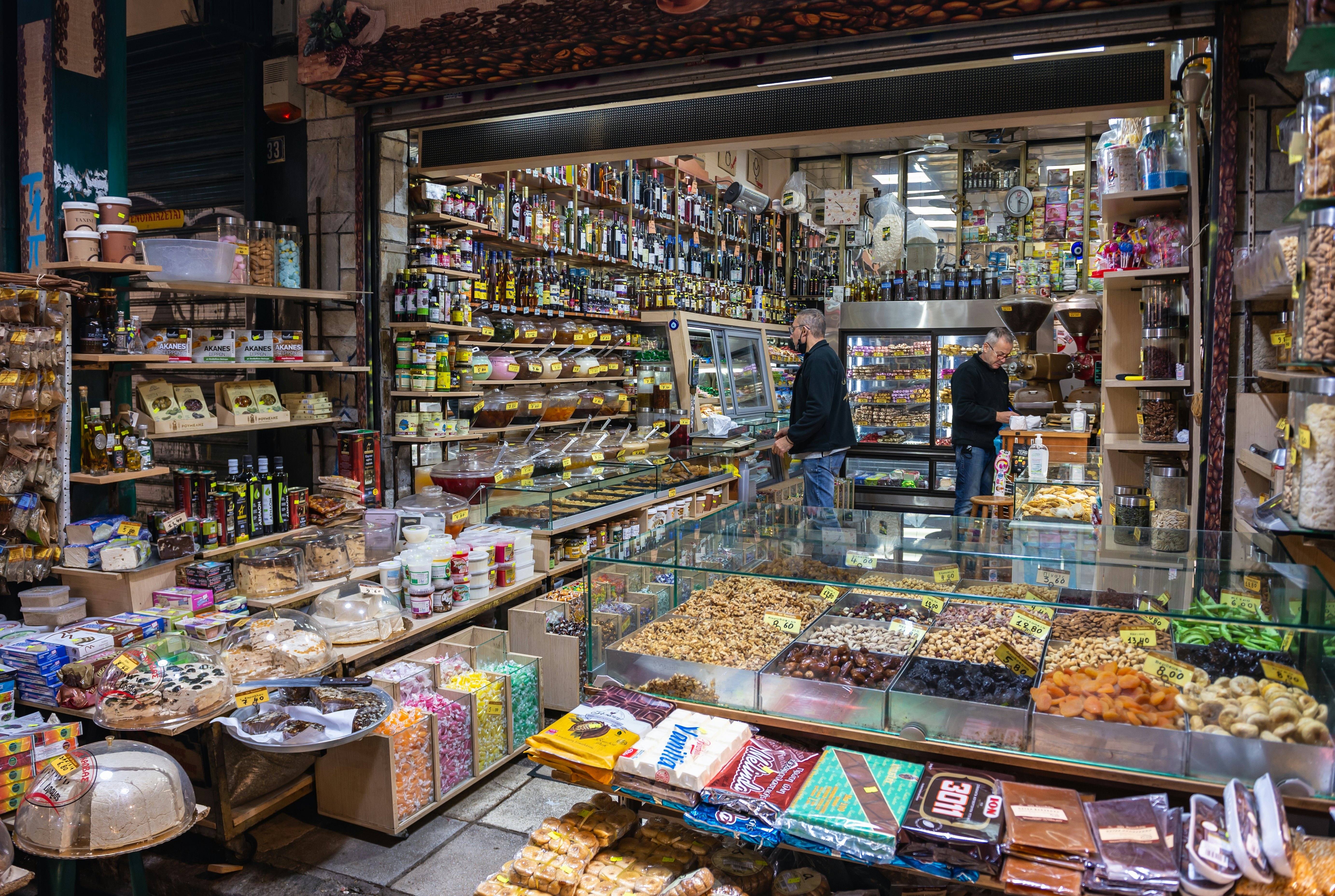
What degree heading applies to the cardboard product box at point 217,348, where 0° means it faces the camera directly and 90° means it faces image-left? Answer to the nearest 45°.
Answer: approximately 0°

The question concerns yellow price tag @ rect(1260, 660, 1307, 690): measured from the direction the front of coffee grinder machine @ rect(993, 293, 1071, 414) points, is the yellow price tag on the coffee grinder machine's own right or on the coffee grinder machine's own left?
on the coffee grinder machine's own left

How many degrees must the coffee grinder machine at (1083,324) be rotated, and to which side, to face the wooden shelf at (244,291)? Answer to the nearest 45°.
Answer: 0° — it already faces it

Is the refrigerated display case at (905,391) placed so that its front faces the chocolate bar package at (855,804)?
yes

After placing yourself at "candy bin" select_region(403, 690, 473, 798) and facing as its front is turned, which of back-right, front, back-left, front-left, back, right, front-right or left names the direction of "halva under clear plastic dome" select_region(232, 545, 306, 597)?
back

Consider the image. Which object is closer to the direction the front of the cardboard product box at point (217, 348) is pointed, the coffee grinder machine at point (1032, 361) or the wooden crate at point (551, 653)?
the wooden crate

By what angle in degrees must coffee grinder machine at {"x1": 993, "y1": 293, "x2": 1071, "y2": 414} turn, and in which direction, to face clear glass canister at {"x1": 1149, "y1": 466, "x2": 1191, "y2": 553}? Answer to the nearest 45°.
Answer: approximately 45° to its left
